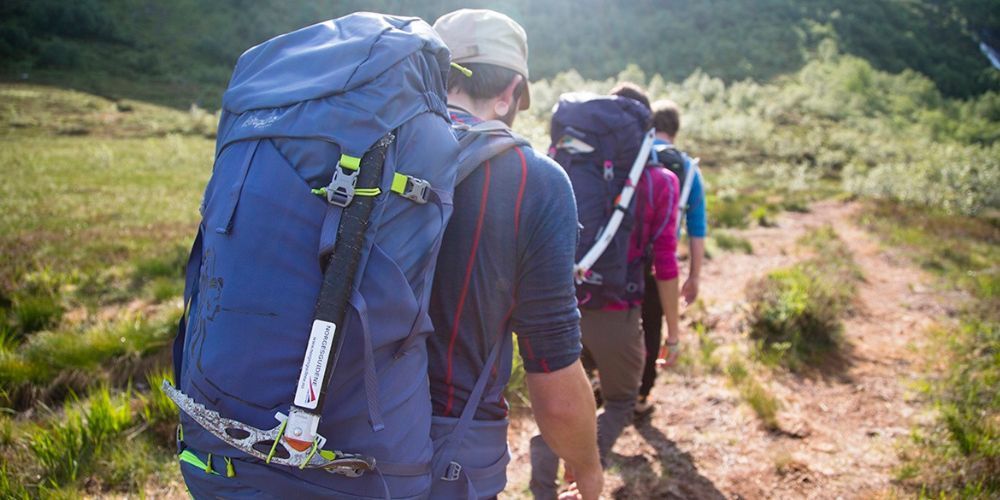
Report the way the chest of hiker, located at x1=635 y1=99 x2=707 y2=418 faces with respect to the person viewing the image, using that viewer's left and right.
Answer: facing away from the viewer and to the right of the viewer

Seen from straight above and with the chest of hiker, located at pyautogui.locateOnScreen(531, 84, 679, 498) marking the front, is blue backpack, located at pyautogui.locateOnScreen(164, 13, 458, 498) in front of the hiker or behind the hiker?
behind

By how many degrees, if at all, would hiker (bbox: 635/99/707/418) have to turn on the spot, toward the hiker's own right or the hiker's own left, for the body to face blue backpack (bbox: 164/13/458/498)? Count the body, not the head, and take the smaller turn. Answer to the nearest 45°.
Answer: approximately 135° to the hiker's own right

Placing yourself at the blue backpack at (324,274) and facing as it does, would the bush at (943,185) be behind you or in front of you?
behind

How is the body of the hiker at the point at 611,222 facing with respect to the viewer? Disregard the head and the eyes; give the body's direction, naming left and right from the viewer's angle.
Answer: facing away from the viewer and to the right of the viewer

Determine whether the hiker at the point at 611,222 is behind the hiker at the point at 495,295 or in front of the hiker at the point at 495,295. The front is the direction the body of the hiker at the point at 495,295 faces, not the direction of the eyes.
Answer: in front

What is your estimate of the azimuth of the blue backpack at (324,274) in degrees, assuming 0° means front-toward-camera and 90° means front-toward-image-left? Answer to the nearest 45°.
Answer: approximately 45°

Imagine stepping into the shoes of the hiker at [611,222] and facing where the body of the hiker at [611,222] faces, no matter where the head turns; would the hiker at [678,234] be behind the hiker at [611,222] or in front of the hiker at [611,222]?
in front

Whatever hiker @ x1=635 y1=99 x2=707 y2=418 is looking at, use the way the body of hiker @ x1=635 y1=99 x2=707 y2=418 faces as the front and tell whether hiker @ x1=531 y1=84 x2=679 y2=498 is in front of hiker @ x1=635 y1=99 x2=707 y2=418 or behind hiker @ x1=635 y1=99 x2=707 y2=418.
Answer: behind

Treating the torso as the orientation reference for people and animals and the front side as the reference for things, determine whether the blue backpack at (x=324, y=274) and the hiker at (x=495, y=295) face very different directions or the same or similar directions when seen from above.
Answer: very different directions
